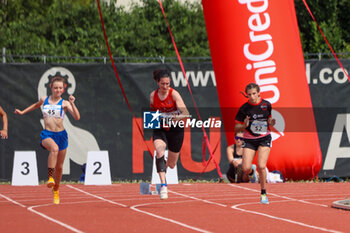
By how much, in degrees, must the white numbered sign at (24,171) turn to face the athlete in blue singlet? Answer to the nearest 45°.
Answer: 0° — it already faces them

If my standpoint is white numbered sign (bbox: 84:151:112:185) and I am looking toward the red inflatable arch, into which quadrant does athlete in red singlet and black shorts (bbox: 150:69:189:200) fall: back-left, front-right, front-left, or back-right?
front-right

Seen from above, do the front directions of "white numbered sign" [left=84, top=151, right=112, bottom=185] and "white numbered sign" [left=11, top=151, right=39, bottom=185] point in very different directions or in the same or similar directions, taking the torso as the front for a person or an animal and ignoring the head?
same or similar directions

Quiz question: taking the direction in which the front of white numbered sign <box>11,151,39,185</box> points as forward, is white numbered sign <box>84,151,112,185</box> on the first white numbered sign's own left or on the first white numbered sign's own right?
on the first white numbered sign's own left

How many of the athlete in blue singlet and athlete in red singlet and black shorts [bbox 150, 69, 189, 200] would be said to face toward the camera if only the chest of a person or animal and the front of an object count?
2

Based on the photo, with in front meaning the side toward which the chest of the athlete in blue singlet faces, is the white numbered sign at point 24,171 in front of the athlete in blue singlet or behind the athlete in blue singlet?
behind

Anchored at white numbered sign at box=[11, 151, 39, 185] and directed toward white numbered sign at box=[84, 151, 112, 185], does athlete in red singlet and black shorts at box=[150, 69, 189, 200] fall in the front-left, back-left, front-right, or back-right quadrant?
front-right

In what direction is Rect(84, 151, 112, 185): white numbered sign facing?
toward the camera

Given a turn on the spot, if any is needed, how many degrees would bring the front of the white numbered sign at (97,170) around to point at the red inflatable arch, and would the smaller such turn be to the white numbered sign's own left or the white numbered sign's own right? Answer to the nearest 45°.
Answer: approximately 90° to the white numbered sign's own left

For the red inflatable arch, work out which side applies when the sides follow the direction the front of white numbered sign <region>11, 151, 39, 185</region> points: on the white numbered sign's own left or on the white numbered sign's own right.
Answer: on the white numbered sign's own left

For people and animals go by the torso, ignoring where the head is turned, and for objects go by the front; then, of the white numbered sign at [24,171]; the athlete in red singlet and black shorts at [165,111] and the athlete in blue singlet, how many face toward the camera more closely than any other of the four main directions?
3

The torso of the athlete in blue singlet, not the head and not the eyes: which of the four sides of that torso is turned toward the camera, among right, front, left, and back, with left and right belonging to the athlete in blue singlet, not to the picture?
front

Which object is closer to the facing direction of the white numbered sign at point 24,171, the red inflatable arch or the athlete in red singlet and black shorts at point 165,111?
the athlete in red singlet and black shorts

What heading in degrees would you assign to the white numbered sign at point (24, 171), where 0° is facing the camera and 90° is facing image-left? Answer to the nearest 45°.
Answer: approximately 0°

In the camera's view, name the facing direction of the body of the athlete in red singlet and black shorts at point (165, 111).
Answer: toward the camera

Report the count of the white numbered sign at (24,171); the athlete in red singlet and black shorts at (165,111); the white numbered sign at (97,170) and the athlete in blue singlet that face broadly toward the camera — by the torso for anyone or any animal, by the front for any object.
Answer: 4

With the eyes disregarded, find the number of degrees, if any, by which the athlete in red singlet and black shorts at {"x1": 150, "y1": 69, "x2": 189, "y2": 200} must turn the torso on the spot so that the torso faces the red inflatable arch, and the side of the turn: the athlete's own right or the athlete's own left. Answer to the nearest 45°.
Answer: approximately 135° to the athlete's own left
